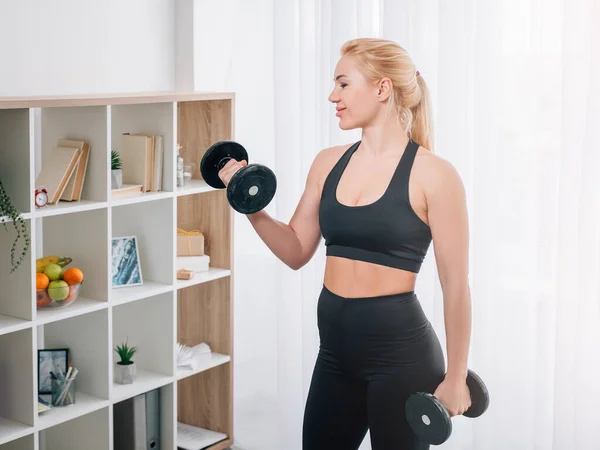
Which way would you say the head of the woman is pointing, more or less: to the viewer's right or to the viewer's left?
to the viewer's left

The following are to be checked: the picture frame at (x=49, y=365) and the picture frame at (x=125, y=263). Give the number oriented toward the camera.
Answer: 2

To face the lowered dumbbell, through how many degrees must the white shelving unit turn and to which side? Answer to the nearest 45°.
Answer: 0° — it already faces it
